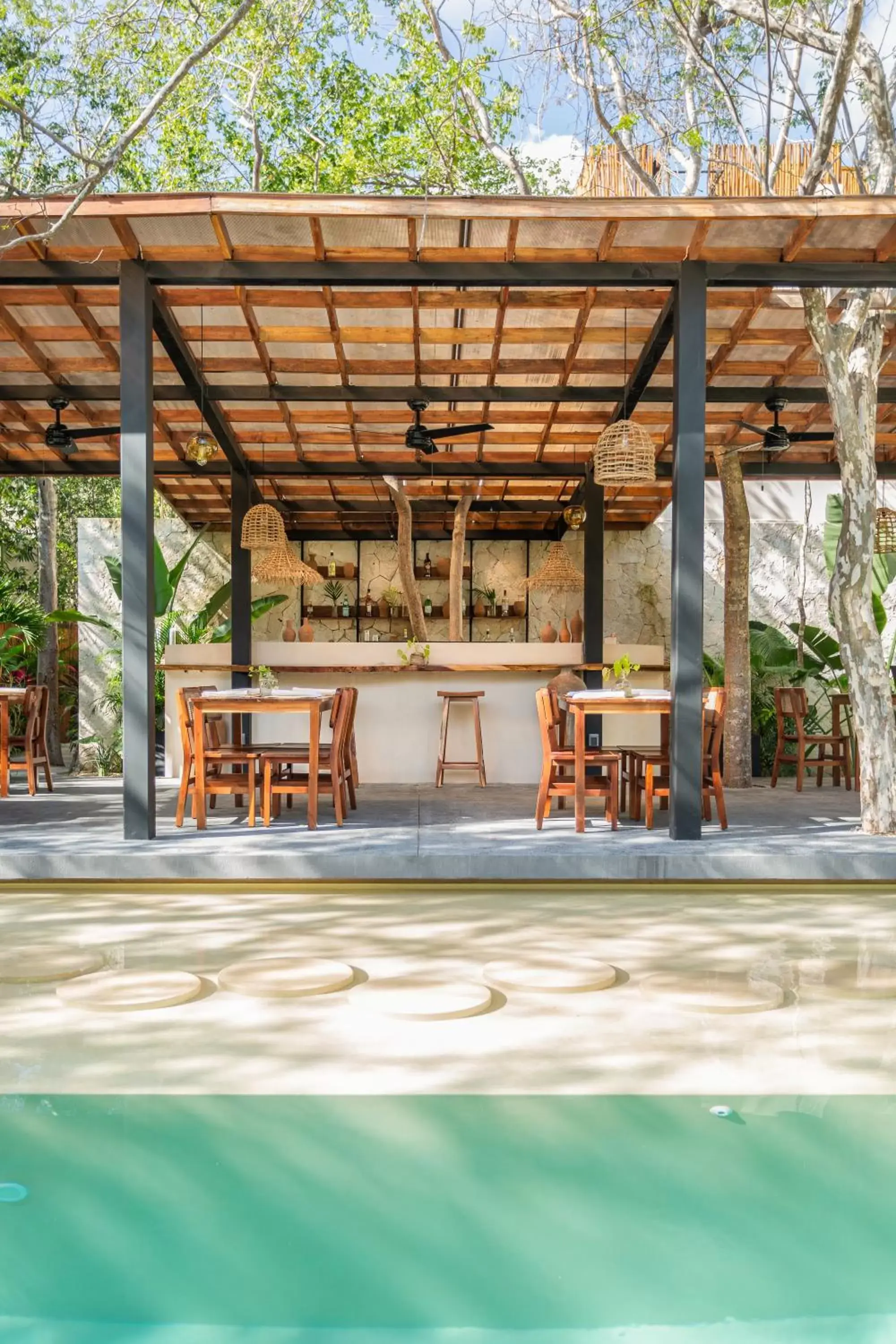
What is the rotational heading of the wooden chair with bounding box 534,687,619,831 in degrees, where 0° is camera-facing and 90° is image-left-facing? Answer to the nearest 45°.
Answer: approximately 270°

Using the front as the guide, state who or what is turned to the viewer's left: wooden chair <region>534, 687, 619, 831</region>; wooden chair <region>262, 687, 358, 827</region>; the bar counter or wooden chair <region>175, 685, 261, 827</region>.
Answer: wooden chair <region>262, 687, 358, 827</region>

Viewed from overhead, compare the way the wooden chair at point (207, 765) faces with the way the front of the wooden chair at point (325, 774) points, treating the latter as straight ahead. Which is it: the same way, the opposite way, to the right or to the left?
the opposite way

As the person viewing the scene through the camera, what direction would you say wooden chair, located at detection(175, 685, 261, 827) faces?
facing to the right of the viewer

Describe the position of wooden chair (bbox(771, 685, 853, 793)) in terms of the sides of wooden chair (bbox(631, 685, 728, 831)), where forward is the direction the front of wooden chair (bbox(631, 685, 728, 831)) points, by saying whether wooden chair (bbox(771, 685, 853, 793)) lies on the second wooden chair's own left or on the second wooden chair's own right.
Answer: on the second wooden chair's own right

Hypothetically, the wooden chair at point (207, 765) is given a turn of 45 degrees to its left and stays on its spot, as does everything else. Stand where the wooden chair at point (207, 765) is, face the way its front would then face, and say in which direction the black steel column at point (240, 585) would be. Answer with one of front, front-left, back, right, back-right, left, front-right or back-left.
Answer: front-left

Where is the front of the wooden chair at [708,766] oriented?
to the viewer's left

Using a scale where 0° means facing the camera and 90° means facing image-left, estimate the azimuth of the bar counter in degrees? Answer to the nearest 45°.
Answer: approximately 0°

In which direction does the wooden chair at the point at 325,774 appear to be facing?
to the viewer's left

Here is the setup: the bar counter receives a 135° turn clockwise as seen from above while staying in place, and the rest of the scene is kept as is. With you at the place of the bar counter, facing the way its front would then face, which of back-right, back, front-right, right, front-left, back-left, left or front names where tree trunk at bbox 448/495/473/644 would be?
front-right

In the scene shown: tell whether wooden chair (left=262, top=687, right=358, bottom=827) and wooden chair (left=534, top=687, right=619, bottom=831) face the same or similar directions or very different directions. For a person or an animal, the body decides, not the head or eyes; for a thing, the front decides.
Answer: very different directions

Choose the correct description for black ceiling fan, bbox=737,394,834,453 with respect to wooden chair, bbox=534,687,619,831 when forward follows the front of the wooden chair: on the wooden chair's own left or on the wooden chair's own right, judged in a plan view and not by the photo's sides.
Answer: on the wooden chair's own left

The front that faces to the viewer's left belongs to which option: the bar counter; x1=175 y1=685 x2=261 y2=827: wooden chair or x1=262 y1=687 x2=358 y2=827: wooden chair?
x1=262 y1=687 x2=358 y2=827: wooden chair
